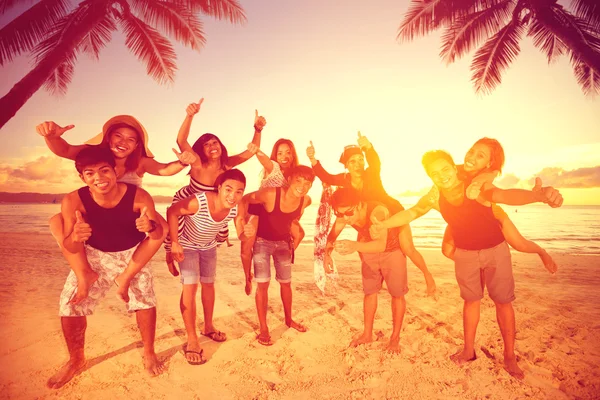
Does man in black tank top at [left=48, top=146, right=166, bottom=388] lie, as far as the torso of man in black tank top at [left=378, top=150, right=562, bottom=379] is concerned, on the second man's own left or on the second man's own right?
on the second man's own right

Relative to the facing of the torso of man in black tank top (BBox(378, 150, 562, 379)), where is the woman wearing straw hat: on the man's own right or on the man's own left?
on the man's own right

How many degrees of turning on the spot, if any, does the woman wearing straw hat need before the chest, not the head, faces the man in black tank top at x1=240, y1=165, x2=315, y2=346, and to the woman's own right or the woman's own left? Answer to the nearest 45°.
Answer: approximately 90° to the woman's own left

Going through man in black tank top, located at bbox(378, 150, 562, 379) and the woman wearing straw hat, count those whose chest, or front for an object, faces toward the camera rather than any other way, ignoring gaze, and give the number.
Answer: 2

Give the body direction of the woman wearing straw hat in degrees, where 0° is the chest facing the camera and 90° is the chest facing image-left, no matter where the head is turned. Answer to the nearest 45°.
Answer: approximately 0°

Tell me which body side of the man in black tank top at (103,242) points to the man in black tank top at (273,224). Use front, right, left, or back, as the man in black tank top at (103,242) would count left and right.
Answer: left

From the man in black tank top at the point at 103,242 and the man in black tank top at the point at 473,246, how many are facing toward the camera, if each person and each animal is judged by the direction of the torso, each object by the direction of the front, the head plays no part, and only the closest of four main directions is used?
2

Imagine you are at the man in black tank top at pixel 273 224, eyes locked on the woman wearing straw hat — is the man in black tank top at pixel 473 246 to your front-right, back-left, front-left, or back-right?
back-left

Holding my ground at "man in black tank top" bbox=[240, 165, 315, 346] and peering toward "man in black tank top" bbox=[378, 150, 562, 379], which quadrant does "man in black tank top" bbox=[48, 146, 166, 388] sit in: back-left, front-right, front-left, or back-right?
back-right

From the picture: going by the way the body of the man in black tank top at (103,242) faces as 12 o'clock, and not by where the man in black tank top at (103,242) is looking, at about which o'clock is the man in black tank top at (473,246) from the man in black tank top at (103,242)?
the man in black tank top at (473,246) is roughly at 10 o'clock from the man in black tank top at (103,242).
